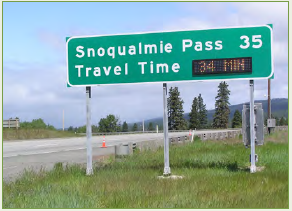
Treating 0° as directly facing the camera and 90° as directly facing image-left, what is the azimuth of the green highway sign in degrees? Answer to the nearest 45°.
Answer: approximately 0°
